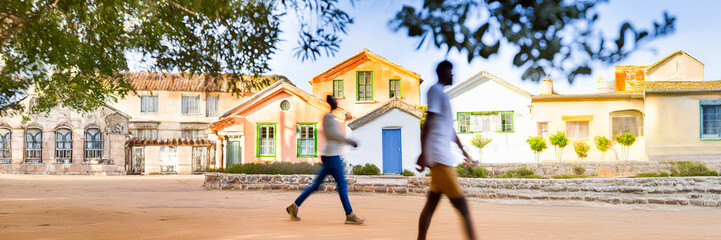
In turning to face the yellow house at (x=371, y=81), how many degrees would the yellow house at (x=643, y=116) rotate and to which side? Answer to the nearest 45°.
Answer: approximately 90° to its right

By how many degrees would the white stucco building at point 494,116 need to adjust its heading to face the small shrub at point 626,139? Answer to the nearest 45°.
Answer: approximately 90° to its left

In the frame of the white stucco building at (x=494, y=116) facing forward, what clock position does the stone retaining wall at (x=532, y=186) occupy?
The stone retaining wall is roughly at 12 o'clock from the white stucco building.

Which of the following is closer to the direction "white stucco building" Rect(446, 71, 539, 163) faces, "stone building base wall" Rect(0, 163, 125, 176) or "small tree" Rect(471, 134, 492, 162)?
the small tree

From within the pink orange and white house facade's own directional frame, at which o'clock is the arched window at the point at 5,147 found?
The arched window is roughly at 4 o'clock from the pink orange and white house facade.

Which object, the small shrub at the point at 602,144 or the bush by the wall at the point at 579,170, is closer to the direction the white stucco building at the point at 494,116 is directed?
the bush by the wall

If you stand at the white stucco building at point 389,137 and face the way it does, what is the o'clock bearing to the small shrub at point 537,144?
The small shrub is roughly at 8 o'clock from the white stucco building.

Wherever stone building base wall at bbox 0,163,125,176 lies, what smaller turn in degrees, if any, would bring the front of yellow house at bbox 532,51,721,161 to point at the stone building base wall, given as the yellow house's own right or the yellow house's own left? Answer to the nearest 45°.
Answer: approximately 90° to the yellow house's own right

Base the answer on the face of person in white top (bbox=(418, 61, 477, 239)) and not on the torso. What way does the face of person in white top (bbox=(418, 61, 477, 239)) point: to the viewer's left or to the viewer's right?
to the viewer's right

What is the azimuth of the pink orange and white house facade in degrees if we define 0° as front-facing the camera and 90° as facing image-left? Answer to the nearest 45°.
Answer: approximately 0°

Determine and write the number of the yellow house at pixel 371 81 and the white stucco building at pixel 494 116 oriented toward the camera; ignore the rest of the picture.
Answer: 2

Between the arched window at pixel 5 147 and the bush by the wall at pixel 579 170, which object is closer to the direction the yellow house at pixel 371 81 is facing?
the bush by the wall
